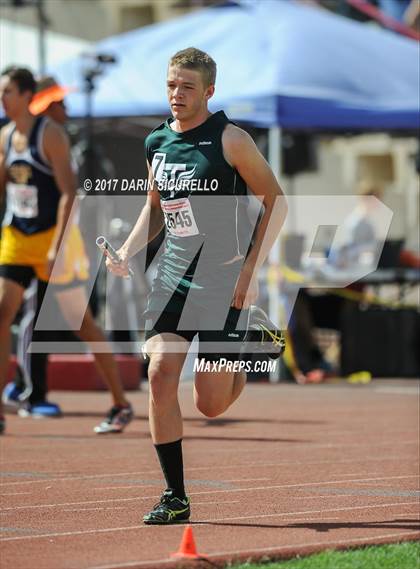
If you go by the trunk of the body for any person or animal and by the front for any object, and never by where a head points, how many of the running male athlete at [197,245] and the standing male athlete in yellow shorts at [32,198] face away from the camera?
0

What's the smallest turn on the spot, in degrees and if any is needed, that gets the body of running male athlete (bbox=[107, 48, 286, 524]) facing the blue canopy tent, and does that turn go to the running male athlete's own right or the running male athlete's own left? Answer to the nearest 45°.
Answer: approximately 135° to the running male athlete's own right

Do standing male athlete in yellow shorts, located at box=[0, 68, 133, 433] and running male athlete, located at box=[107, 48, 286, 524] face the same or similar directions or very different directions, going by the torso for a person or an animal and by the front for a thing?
same or similar directions

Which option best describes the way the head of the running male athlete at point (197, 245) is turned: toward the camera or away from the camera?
toward the camera

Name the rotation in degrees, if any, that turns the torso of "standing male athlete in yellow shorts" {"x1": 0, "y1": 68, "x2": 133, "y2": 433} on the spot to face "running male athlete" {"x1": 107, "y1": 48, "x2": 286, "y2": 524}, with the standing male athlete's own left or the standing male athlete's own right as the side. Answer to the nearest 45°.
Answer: approximately 45° to the standing male athlete's own left

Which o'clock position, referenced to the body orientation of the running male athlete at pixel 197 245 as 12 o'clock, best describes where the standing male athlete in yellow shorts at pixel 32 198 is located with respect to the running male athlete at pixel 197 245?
the standing male athlete in yellow shorts at pixel 32 198 is roughly at 4 o'clock from the running male athlete at pixel 197 245.

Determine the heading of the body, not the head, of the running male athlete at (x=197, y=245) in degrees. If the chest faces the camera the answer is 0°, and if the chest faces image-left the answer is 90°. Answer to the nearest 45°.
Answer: approximately 45°

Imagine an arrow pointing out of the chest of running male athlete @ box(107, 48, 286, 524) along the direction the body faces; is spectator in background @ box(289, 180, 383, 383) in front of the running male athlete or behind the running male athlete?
behind

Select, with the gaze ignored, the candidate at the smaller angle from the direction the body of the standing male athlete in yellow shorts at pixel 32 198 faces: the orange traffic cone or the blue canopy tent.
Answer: the orange traffic cone

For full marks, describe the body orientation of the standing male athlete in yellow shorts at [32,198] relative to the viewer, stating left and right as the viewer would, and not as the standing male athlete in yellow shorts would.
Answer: facing the viewer and to the left of the viewer
